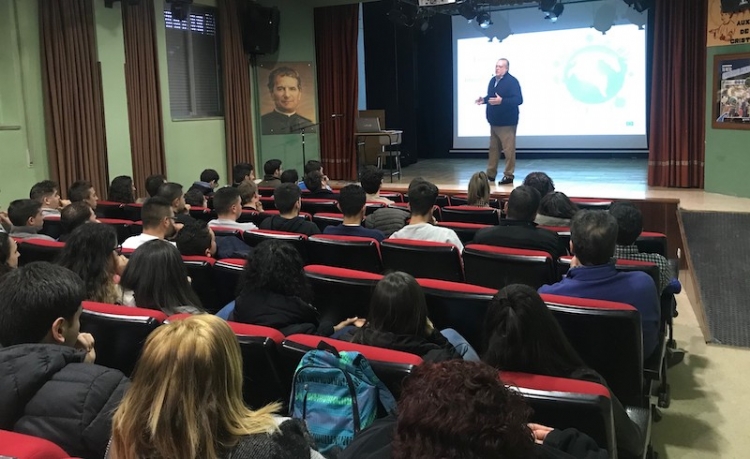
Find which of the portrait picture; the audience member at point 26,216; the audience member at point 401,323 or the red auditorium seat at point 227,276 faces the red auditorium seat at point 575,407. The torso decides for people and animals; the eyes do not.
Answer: the portrait picture

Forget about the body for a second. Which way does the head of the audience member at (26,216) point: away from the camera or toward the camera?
away from the camera

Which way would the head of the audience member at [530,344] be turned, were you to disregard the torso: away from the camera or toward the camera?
away from the camera

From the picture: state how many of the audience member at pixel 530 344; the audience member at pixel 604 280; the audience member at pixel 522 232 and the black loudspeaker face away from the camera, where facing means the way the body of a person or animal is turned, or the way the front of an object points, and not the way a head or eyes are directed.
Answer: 3

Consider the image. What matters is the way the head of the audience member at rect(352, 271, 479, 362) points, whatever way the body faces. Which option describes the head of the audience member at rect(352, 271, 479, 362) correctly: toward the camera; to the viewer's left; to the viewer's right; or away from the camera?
away from the camera

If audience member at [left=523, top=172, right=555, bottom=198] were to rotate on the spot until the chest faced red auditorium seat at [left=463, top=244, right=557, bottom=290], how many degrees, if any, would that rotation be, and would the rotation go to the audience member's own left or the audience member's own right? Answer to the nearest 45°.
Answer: approximately 180°

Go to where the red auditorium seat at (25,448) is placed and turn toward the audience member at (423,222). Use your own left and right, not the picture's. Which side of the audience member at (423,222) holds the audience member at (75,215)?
left

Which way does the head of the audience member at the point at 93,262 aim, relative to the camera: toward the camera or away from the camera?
away from the camera

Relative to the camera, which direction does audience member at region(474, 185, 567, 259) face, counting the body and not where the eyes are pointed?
away from the camera

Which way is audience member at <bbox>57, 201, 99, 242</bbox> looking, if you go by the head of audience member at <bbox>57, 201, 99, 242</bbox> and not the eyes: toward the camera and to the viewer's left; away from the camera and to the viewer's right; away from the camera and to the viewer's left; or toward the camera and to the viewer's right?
away from the camera and to the viewer's right

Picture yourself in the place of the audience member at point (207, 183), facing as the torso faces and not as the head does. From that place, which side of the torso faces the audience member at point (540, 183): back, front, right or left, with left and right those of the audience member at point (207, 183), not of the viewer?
right

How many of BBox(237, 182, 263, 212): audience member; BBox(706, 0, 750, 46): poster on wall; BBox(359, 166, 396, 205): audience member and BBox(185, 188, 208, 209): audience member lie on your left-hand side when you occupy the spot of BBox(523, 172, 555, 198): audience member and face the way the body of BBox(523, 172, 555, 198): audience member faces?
3

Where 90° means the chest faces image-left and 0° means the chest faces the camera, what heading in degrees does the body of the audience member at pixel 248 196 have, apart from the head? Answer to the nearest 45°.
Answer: approximately 225°

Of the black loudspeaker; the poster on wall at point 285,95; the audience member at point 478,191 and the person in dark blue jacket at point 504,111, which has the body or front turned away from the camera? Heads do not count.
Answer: the audience member

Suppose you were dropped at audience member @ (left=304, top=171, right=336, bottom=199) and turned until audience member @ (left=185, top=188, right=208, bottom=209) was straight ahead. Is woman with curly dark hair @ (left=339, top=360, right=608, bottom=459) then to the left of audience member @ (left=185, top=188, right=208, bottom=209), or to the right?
left

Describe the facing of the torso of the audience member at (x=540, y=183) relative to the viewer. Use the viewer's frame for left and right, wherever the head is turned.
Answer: facing away from the viewer

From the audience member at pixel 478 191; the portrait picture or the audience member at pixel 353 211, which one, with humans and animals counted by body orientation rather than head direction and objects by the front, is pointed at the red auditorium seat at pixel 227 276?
the portrait picture
